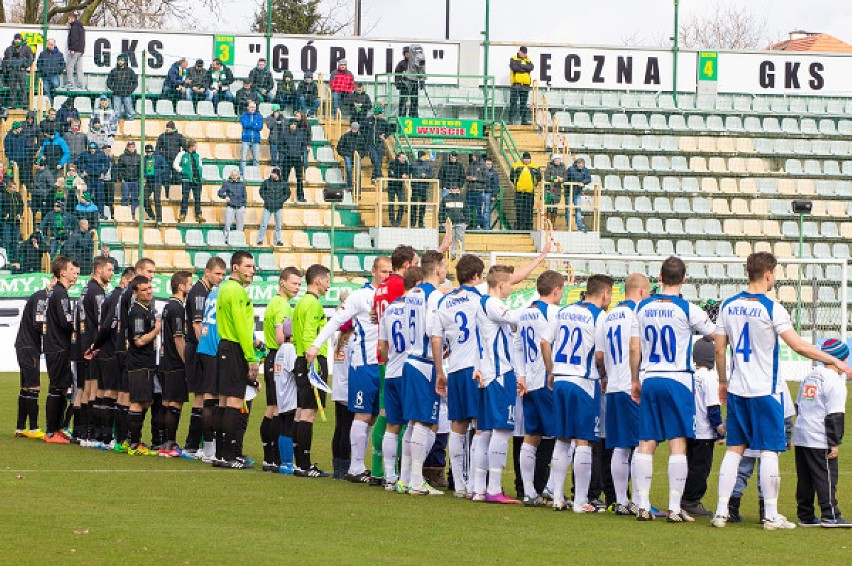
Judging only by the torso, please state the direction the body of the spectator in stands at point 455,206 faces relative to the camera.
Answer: toward the camera

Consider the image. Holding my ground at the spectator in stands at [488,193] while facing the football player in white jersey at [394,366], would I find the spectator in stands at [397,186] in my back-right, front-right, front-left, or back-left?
front-right

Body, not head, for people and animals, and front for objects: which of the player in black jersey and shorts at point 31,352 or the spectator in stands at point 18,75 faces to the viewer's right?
the player in black jersey and shorts

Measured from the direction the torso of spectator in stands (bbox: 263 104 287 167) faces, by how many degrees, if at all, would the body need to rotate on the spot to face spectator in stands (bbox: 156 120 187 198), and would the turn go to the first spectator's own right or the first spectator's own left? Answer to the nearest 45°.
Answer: approximately 45° to the first spectator's own right

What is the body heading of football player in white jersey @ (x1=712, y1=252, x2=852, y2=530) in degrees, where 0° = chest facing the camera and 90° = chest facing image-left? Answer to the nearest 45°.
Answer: approximately 225°

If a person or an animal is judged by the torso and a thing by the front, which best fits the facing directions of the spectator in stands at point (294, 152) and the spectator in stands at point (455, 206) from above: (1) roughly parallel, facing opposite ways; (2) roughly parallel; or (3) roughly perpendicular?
roughly parallel

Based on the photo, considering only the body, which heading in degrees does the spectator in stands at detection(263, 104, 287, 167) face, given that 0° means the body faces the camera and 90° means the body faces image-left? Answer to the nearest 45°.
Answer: approximately 0°

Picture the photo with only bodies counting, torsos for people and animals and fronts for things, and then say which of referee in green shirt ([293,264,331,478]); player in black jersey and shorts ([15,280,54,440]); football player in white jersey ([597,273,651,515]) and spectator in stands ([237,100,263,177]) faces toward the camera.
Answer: the spectator in stands

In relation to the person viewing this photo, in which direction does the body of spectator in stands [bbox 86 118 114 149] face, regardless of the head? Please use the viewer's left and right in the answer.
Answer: facing the viewer

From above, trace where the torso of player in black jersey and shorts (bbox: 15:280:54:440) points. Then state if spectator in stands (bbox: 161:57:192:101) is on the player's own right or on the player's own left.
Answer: on the player's own left

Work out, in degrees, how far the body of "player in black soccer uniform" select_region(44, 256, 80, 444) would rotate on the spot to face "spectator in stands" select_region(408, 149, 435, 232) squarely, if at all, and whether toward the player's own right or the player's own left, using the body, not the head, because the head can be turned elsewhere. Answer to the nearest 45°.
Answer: approximately 45° to the player's own left

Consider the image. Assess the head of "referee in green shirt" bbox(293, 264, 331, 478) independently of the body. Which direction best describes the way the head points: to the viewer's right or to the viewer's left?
to the viewer's right
